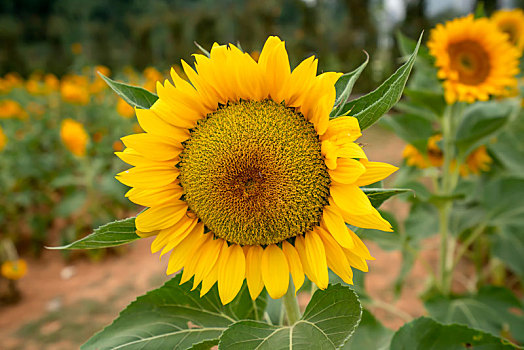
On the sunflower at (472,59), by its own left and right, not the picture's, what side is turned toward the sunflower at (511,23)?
back

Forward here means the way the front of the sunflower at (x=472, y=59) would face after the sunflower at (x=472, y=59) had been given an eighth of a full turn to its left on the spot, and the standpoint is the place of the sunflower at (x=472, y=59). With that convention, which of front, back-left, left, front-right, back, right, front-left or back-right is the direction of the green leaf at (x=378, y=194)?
front-right

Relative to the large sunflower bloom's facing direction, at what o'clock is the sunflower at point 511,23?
The sunflower is roughly at 7 o'clock from the large sunflower bloom.

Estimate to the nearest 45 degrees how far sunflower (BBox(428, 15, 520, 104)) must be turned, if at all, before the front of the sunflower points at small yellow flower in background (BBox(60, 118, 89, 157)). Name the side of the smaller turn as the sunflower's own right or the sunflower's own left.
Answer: approximately 90° to the sunflower's own right

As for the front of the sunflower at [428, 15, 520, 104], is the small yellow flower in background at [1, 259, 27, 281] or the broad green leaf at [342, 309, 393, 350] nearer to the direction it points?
the broad green leaf

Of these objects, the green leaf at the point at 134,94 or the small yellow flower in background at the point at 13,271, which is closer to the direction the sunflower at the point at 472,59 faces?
the green leaf

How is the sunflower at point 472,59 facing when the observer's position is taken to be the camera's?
facing the viewer

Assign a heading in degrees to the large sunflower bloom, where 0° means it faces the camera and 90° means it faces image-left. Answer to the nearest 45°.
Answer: approximately 0°

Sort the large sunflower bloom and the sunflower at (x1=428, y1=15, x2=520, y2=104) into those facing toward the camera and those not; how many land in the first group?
2

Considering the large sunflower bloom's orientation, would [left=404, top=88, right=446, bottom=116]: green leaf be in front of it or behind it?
behind

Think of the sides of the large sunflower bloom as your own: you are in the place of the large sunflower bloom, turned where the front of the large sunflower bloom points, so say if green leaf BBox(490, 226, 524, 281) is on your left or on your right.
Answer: on your left
